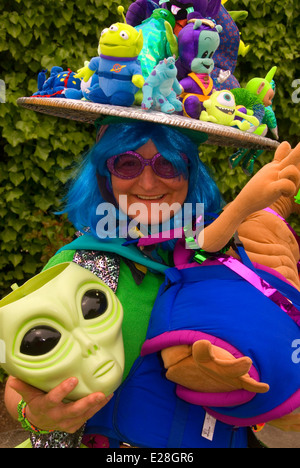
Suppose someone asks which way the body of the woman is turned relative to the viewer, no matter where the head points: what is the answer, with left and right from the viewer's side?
facing the viewer

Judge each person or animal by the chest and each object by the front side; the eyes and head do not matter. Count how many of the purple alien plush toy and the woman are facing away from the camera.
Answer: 0

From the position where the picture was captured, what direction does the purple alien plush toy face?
facing the viewer and to the right of the viewer
